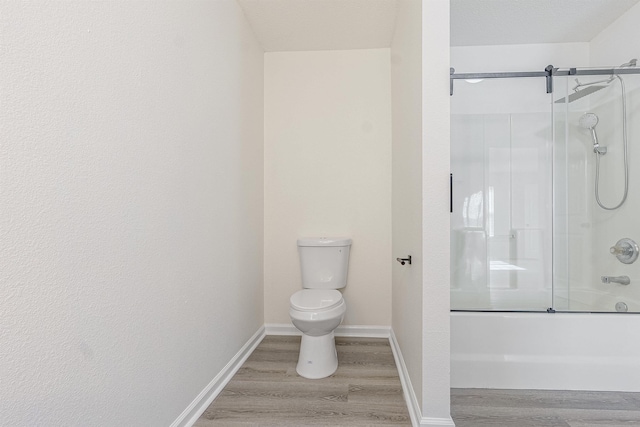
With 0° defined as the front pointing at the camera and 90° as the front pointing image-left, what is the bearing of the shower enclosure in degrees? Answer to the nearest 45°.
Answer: approximately 0°
